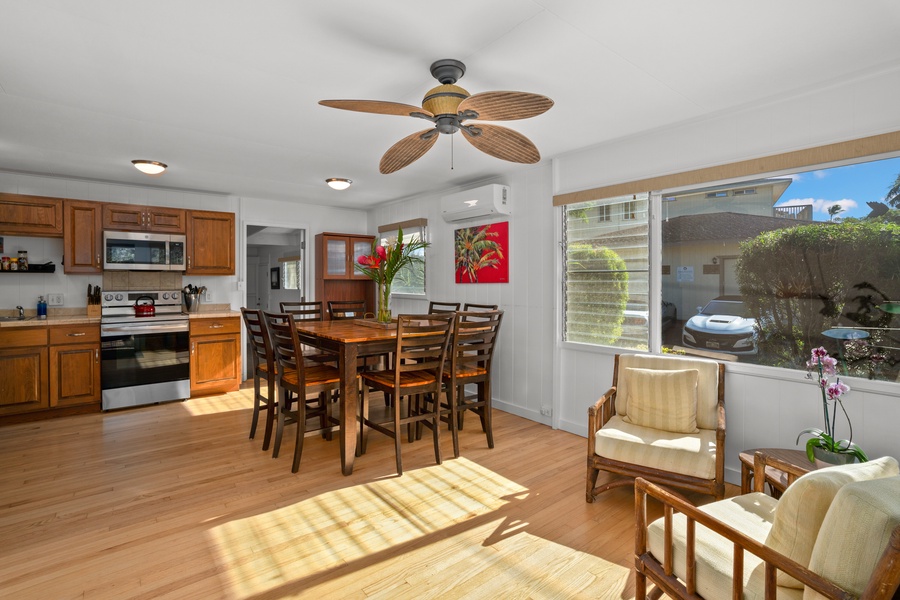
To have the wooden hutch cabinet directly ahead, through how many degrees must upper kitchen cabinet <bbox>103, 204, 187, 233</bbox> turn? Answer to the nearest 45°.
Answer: approximately 90° to its left

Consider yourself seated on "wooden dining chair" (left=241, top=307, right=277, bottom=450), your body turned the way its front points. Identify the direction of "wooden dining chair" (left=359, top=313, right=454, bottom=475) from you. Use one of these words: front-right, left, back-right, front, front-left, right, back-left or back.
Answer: right

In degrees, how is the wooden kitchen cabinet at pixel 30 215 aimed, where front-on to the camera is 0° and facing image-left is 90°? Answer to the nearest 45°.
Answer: approximately 0°

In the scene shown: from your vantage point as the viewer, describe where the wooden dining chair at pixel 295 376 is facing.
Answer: facing away from the viewer and to the right of the viewer

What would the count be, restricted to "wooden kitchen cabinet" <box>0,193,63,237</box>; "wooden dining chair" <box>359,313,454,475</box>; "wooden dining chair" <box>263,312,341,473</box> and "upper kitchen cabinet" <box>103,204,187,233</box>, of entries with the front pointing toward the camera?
2

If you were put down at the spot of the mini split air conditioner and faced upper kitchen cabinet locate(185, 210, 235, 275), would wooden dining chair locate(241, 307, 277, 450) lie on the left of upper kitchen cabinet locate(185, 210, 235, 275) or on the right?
left

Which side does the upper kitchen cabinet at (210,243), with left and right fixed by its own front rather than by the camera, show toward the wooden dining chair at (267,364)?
front

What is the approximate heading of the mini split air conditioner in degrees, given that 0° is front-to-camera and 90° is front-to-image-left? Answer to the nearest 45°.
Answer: approximately 45°

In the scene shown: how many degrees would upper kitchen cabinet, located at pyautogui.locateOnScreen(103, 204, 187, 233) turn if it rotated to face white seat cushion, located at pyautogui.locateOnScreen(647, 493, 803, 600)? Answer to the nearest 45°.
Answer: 0° — it already faces it

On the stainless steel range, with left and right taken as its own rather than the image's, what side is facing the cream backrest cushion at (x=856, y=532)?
front

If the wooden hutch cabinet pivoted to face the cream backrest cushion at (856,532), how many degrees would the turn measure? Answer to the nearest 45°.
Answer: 0° — it already faces it

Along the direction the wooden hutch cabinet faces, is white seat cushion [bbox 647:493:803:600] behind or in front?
in front

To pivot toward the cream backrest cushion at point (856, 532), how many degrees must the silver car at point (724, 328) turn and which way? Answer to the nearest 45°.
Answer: approximately 45° to its left

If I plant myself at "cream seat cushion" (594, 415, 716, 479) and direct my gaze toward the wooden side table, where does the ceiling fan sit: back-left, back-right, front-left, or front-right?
back-right

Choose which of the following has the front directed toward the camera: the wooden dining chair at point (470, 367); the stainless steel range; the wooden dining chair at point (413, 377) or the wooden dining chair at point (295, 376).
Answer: the stainless steel range

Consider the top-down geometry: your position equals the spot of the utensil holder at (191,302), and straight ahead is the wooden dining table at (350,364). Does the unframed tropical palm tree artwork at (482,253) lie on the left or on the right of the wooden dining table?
left
